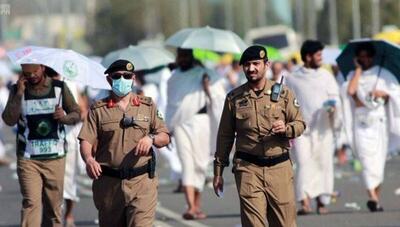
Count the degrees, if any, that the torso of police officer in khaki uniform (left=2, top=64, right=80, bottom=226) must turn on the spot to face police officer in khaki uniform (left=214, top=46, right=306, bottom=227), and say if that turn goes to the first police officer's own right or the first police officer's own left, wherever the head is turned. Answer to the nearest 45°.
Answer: approximately 45° to the first police officer's own left

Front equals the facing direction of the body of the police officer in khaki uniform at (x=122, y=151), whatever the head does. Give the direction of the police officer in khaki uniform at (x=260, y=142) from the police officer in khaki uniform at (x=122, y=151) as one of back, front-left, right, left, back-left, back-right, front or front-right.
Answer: left

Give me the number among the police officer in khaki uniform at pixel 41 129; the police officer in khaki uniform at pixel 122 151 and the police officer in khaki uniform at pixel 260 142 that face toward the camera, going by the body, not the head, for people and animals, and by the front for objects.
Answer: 3

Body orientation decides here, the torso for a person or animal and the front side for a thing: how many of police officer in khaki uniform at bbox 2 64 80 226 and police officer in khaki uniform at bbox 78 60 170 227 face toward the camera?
2

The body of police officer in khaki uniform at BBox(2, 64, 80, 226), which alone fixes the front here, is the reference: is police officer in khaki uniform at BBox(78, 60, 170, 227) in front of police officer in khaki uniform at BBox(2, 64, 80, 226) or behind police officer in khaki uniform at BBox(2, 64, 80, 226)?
in front

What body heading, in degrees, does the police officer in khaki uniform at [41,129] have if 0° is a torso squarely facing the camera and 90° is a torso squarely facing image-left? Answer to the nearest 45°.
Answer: approximately 0°
